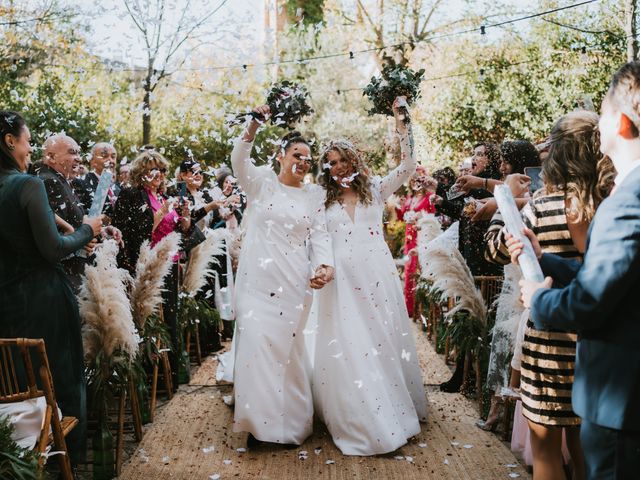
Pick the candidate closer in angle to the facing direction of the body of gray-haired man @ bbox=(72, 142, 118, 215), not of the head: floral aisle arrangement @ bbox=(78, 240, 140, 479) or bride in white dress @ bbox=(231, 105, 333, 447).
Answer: the bride in white dress

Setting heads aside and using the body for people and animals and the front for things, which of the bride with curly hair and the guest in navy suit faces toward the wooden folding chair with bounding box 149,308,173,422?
the guest in navy suit

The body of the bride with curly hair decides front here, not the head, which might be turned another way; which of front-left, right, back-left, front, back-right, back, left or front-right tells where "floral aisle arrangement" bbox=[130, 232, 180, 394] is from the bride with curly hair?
right

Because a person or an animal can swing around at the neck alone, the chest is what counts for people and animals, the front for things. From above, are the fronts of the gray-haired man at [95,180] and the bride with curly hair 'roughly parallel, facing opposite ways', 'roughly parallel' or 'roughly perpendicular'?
roughly perpendicular

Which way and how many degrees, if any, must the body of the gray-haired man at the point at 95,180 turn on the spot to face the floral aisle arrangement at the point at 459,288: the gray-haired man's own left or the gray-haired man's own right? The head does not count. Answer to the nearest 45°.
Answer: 0° — they already face it

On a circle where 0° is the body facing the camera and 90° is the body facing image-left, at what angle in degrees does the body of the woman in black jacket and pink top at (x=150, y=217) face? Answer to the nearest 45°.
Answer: approximately 315°

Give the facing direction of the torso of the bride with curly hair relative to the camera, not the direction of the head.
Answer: toward the camera

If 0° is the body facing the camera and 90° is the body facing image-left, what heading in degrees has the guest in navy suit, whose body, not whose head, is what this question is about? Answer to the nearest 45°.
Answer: approximately 135°

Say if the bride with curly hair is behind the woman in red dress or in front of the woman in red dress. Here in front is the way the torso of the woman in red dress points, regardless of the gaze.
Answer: in front

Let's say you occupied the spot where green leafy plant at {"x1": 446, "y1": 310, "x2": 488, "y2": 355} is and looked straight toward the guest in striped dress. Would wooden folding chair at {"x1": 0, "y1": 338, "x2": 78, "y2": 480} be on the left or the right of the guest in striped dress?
right

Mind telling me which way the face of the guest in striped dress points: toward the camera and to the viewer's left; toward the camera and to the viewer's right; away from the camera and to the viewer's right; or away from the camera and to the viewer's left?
away from the camera and to the viewer's left

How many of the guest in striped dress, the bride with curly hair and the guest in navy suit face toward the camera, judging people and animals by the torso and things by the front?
1

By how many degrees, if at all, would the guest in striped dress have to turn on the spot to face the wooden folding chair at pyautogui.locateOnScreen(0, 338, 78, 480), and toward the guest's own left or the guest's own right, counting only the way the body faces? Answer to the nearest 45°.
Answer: approximately 45° to the guest's own left

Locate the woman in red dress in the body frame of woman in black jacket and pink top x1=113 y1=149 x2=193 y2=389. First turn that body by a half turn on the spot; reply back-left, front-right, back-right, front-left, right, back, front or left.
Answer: right
